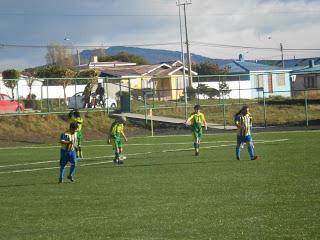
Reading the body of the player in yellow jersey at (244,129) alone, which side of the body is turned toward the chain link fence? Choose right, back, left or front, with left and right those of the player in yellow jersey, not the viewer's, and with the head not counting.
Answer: back
